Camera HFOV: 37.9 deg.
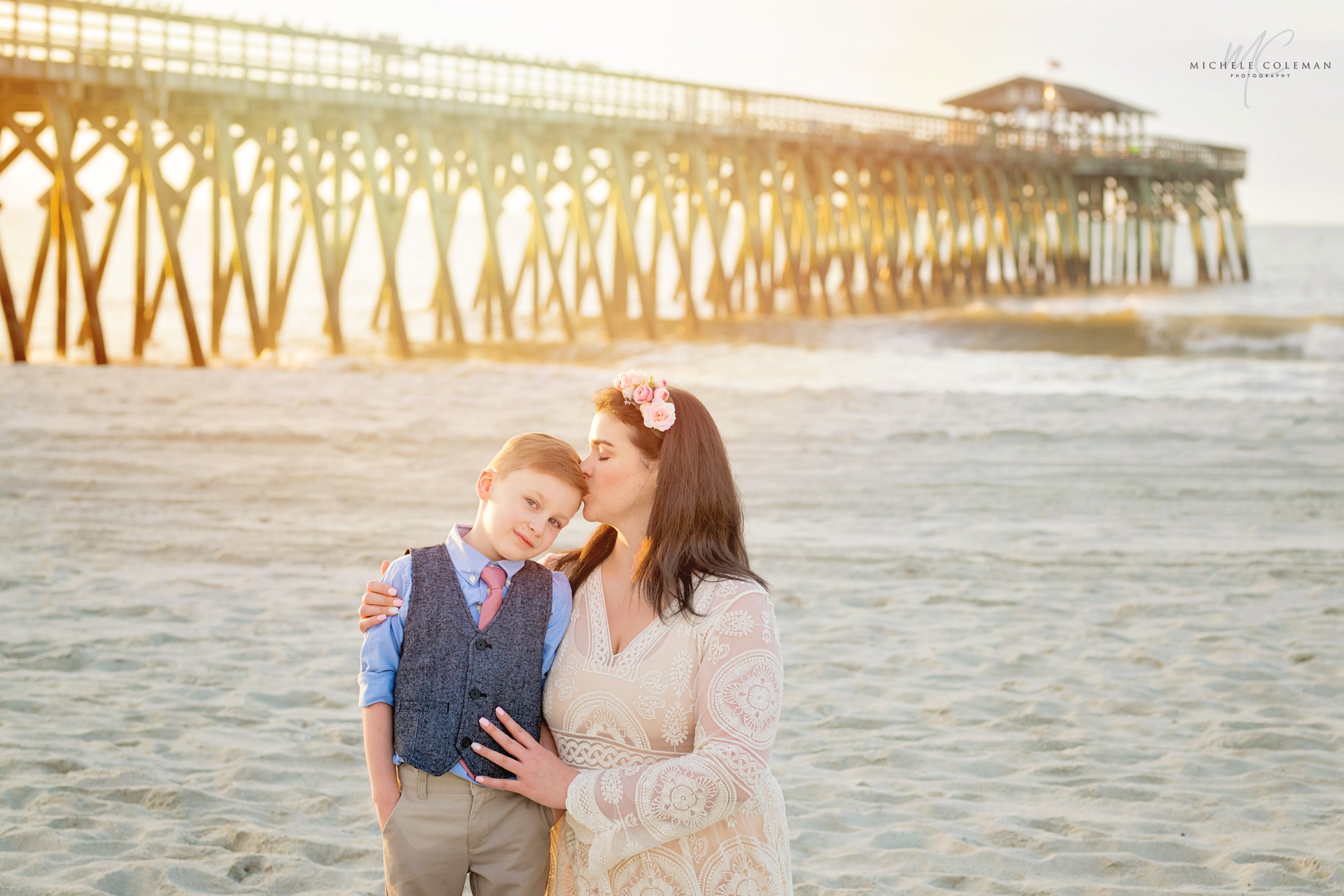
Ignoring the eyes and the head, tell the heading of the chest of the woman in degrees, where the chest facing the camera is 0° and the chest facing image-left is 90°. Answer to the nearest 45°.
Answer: approximately 45°

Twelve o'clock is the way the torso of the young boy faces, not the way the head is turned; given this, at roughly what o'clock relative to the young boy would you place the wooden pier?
The wooden pier is roughly at 6 o'clock from the young boy.

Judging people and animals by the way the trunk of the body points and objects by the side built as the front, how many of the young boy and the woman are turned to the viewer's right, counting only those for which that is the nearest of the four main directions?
0

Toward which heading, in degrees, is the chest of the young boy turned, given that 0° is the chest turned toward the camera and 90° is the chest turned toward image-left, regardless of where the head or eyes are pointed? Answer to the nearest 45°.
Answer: approximately 0°

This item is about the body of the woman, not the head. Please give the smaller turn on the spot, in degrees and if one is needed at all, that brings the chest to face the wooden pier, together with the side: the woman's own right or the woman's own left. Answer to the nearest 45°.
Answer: approximately 135° to the woman's own right
